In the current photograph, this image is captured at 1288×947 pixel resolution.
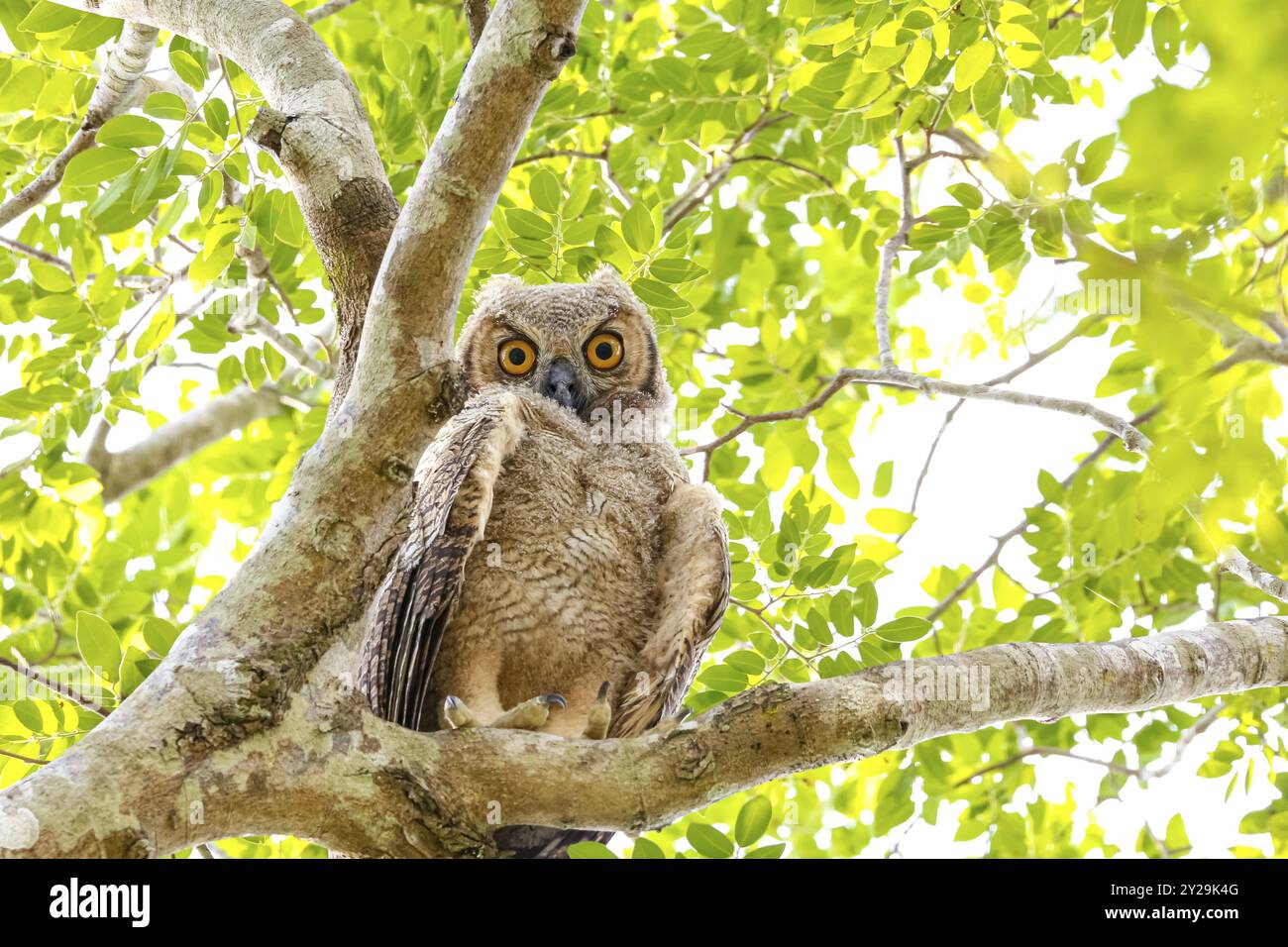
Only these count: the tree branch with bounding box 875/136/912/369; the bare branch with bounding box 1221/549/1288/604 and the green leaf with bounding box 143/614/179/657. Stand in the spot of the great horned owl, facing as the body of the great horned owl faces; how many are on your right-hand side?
1

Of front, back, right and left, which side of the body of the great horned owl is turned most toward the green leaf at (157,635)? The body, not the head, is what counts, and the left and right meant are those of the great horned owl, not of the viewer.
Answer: right

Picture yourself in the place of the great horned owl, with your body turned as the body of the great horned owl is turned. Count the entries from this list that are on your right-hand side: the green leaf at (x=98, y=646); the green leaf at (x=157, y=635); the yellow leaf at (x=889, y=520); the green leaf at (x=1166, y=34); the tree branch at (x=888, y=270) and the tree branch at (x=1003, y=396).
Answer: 2

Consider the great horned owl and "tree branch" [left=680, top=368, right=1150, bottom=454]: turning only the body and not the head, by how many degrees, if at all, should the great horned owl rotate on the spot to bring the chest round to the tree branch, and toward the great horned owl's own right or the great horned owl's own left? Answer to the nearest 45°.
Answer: approximately 90° to the great horned owl's own left

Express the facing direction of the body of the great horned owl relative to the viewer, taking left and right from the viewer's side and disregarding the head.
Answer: facing the viewer

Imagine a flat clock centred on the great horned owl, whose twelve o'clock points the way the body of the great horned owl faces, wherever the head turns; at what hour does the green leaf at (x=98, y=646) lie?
The green leaf is roughly at 3 o'clock from the great horned owl.
